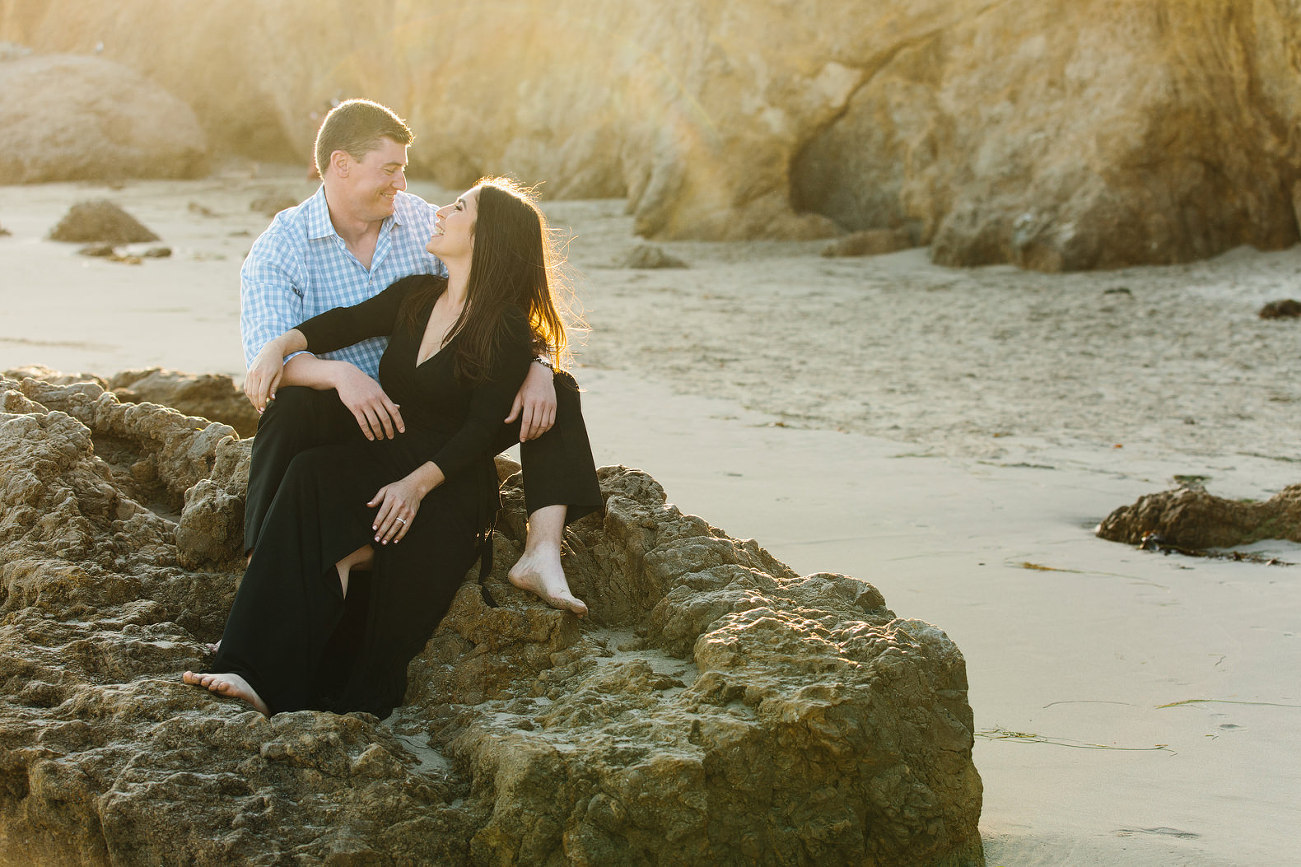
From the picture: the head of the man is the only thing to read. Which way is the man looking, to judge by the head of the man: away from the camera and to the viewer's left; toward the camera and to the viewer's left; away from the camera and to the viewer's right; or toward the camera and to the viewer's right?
toward the camera and to the viewer's right

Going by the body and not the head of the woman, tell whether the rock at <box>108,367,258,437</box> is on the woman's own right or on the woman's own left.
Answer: on the woman's own right

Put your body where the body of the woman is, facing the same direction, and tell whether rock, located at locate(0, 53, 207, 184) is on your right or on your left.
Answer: on your right

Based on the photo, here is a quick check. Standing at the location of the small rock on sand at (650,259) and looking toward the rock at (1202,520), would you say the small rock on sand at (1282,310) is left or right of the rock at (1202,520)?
left

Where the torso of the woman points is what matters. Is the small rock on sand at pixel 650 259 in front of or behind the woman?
behind

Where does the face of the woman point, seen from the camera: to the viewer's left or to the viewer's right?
to the viewer's left

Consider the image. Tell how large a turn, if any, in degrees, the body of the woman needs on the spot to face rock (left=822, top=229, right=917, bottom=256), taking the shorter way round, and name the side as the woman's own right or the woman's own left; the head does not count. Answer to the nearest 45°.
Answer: approximately 180°

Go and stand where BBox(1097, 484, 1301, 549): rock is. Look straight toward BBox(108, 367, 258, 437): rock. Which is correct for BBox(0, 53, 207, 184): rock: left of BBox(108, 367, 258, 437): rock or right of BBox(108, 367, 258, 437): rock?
right

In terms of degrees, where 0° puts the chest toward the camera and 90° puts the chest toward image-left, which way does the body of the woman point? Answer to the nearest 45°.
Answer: approximately 45°

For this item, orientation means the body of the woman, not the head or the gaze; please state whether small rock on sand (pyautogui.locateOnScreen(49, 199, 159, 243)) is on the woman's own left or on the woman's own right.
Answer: on the woman's own right

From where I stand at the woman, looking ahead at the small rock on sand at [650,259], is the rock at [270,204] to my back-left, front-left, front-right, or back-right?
front-left

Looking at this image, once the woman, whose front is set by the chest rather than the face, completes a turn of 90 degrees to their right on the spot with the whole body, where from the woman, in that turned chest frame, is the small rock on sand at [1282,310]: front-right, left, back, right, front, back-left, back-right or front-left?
right
